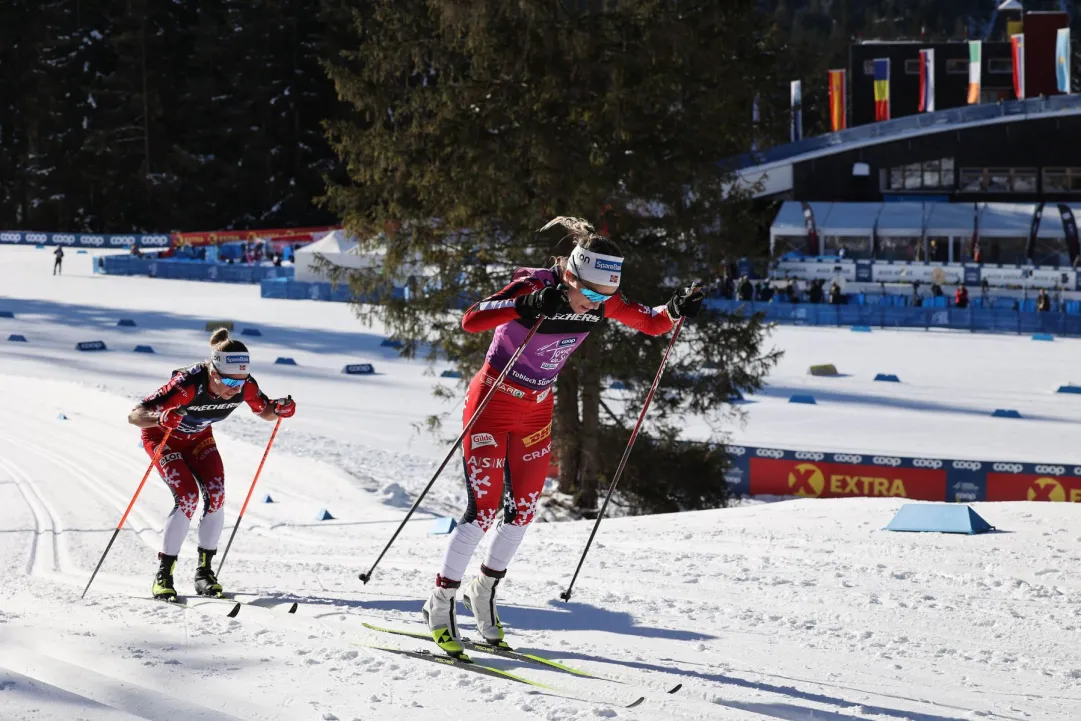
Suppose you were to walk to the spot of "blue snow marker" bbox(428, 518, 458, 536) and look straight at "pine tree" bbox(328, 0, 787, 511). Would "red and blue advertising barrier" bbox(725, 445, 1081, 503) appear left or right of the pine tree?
right

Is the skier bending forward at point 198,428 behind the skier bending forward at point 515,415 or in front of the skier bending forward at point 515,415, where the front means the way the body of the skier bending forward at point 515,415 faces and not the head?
behind

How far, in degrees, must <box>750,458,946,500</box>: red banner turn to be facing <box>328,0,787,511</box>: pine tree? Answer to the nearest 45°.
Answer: approximately 90° to its right

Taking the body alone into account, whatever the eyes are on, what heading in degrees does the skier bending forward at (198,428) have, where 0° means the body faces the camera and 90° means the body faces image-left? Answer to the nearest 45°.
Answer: approximately 315°

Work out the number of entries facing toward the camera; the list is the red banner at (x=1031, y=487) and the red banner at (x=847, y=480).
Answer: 2

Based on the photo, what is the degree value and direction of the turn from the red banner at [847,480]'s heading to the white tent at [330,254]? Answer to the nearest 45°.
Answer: approximately 135° to its right

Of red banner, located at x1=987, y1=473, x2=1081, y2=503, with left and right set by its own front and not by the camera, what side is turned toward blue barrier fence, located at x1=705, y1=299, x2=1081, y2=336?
back

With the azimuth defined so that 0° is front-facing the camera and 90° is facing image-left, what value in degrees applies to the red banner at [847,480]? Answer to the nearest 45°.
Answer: approximately 0°

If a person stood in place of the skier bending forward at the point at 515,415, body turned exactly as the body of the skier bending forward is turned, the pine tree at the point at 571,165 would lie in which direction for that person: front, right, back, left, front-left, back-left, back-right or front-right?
back-left
